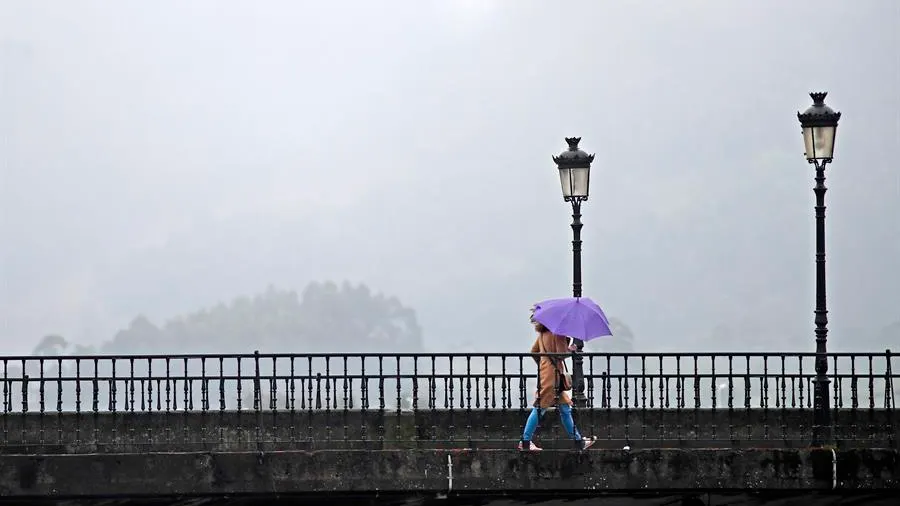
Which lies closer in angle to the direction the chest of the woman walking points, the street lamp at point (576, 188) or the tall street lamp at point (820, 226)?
the tall street lamp

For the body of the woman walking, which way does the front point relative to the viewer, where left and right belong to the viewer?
facing to the right of the viewer

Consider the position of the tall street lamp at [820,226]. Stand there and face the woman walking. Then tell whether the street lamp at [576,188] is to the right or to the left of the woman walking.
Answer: right

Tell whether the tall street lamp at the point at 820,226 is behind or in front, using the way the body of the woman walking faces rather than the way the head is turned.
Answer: in front

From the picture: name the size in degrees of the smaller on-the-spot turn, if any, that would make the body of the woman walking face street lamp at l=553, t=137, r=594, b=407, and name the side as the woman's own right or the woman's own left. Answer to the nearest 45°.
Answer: approximately 90° to the woman's own left
